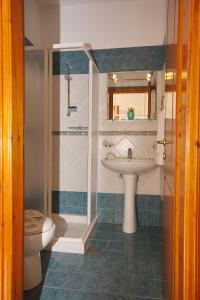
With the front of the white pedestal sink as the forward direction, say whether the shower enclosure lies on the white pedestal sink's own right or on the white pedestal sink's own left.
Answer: on the white pedestal sink's own right

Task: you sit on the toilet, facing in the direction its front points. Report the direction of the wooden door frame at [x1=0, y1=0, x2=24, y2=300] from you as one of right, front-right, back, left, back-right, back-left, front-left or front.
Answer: right

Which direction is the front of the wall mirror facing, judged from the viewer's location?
facing the viewer

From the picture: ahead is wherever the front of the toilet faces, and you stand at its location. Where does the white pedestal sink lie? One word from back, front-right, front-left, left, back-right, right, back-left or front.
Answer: front-left

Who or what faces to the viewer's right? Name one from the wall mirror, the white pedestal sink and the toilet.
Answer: the toilet

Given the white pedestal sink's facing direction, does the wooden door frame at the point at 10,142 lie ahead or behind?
ahead

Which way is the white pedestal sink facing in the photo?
toward the camera

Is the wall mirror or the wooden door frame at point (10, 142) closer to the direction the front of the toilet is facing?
the wall mirror

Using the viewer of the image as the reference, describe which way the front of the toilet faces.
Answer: facing to the right of the viewer

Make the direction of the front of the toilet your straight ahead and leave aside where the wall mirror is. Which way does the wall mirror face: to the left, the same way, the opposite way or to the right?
to the right
